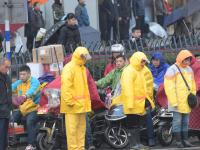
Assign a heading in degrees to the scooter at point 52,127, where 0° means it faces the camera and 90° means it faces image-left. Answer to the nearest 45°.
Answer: approximately 45°

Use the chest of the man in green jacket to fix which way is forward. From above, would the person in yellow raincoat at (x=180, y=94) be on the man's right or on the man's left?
on the man's left

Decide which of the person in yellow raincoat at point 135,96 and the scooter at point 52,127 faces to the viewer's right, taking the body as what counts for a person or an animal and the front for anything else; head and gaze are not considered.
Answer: the person in yellow raincoat

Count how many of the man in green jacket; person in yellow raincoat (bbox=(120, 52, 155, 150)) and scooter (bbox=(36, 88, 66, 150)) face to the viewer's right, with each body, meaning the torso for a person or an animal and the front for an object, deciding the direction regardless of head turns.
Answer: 1

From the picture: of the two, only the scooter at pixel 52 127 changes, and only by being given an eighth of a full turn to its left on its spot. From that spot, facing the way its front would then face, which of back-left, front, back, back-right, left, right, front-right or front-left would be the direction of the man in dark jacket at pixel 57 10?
back

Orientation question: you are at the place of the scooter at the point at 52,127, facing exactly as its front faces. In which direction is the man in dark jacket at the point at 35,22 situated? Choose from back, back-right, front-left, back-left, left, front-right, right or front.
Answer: back-right

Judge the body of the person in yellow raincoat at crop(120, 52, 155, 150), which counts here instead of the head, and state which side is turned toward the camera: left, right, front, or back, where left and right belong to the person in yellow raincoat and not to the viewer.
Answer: right
